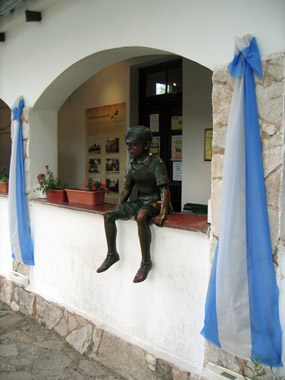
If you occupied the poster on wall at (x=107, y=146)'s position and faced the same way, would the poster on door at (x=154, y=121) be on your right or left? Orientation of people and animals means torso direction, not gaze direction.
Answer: on your left

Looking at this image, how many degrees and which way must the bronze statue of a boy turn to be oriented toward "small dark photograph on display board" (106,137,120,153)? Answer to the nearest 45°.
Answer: approximately 135° to its right

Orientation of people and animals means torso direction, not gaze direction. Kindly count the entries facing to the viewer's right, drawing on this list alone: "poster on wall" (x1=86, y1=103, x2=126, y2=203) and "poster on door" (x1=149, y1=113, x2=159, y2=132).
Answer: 0

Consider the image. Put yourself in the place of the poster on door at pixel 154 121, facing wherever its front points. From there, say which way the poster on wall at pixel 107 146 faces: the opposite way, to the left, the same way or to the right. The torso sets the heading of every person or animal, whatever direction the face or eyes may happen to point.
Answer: the same way

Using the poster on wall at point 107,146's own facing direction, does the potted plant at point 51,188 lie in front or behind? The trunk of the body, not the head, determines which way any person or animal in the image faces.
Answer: in front

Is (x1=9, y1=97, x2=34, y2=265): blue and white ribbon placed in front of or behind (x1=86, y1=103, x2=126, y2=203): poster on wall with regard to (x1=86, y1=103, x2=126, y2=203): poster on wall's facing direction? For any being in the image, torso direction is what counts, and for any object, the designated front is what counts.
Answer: in front

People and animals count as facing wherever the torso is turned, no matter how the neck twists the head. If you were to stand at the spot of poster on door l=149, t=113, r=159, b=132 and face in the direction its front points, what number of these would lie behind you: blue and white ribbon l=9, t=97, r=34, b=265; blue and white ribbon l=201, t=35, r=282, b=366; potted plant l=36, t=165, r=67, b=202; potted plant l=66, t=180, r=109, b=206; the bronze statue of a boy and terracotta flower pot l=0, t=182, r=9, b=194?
0

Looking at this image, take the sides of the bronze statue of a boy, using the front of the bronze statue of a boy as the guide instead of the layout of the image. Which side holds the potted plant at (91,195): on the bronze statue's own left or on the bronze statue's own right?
on the bronze statue's own right

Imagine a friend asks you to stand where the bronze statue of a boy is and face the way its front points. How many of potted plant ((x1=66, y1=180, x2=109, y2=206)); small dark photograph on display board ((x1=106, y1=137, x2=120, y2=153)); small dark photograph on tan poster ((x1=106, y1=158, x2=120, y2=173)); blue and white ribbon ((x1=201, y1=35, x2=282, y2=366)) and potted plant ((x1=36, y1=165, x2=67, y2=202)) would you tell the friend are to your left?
1

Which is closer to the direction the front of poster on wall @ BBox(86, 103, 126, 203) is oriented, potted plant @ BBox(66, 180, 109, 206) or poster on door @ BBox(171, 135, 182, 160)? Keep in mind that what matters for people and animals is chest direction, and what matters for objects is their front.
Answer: the potted plant

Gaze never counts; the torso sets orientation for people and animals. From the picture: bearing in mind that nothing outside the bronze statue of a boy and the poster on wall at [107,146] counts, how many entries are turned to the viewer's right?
0

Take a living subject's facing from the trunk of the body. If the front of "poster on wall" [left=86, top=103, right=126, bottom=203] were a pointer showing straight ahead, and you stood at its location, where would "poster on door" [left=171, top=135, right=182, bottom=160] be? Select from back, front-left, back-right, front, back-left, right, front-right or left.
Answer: left

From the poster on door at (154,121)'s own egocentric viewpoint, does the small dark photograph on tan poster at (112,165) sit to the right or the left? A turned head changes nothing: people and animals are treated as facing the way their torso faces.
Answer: on its right

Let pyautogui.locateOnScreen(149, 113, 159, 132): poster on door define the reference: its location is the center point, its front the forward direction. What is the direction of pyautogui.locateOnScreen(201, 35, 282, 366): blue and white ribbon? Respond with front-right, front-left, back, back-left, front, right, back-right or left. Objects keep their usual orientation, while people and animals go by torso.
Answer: front-left

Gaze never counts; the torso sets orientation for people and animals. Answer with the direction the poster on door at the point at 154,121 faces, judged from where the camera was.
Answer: facing the viewer and to the left of the viewer

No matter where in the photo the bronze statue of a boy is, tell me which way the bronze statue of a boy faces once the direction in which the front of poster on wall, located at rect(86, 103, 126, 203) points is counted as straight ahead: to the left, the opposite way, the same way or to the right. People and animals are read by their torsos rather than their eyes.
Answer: the same way

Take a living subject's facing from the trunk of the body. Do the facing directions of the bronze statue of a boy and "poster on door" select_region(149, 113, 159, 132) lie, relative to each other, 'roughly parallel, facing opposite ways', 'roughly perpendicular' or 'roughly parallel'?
roughly parallel

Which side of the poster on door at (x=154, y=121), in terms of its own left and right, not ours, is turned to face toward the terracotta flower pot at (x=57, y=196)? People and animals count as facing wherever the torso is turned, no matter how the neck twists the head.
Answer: front

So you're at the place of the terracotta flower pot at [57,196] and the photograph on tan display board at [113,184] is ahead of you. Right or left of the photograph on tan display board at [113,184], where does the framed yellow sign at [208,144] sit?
right

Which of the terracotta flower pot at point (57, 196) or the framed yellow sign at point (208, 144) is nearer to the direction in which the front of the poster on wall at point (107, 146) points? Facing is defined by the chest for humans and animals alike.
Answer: the terracotta flower pot
